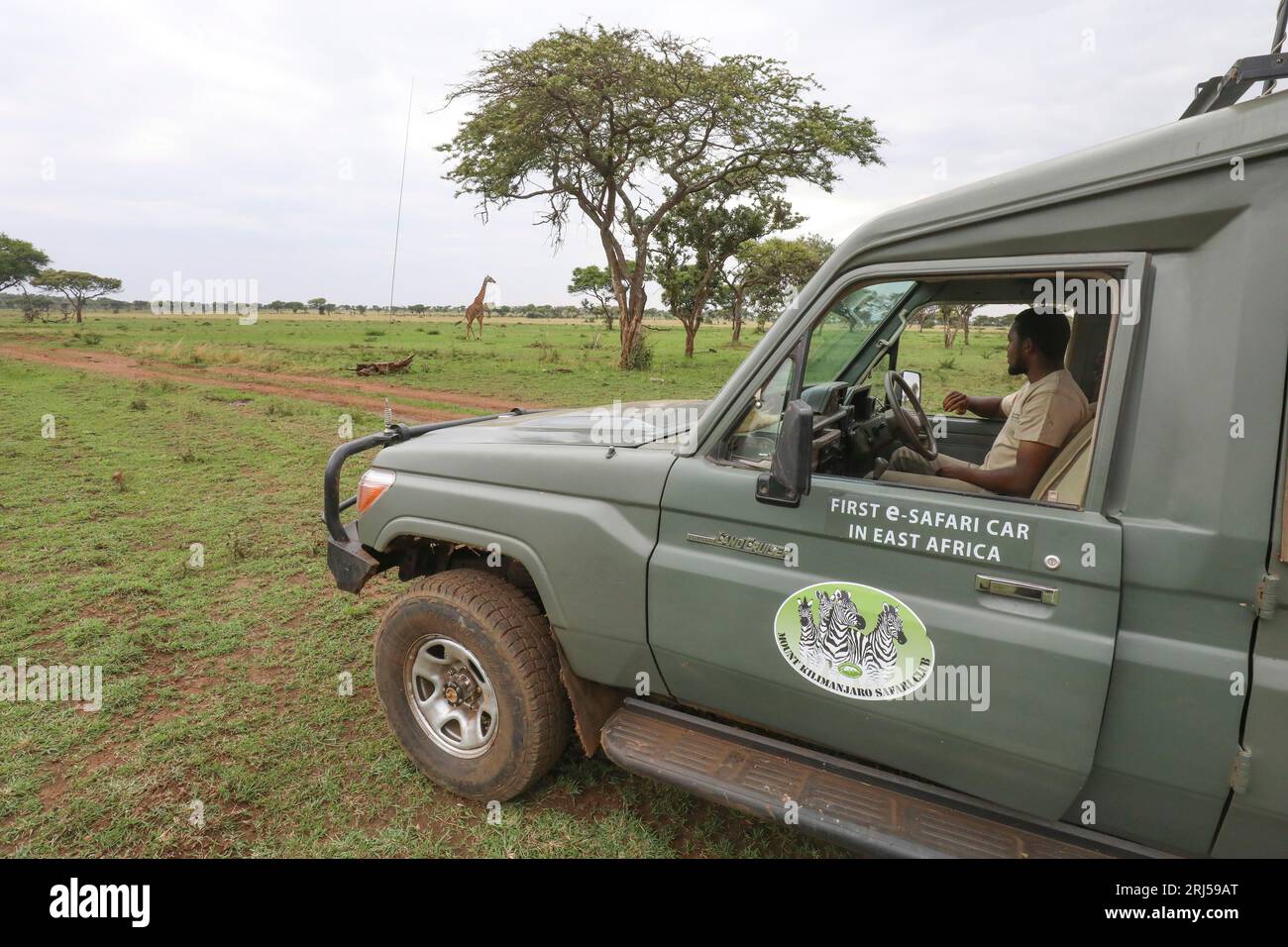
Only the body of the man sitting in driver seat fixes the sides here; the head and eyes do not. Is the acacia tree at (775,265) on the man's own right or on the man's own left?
on the man's own right

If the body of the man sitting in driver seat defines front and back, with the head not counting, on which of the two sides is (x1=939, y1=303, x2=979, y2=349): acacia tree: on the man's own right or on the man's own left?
on the man's own right

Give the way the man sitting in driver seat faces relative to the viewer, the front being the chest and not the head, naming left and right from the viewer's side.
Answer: facing to the left of the viewer

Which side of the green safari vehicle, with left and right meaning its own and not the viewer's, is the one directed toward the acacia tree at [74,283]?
front

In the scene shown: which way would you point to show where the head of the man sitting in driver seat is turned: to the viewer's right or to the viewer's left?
to the viewer's left

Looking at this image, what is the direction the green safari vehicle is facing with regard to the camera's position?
facing away from the viewer and to the left of the viewer

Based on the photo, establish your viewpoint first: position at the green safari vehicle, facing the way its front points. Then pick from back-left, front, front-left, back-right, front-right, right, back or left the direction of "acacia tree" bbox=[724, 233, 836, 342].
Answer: front-right

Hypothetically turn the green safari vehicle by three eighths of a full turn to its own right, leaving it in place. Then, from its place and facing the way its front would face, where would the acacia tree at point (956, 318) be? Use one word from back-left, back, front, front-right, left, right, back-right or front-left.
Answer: left
